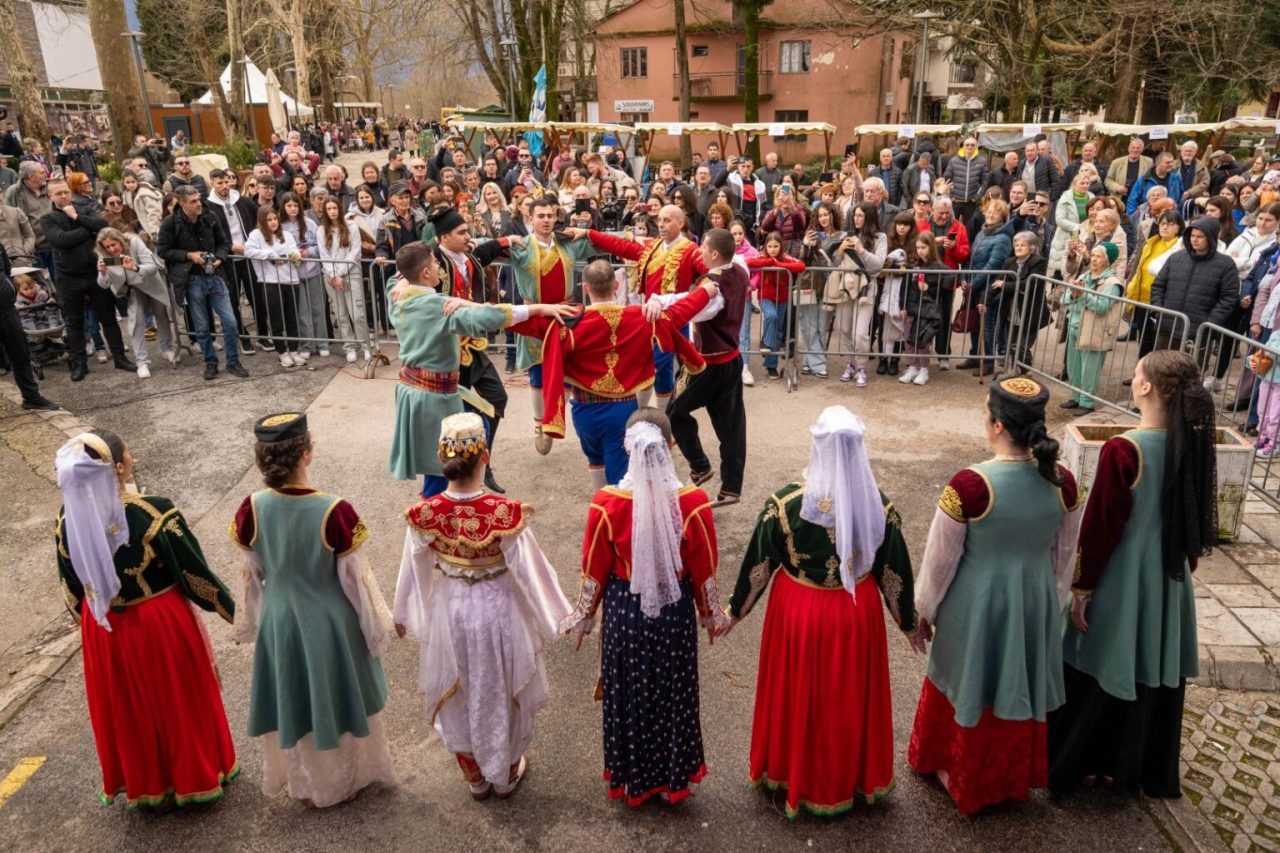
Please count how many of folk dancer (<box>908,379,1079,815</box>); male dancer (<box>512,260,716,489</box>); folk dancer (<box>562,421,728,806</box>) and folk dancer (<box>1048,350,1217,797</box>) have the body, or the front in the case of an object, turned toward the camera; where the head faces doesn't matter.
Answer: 0

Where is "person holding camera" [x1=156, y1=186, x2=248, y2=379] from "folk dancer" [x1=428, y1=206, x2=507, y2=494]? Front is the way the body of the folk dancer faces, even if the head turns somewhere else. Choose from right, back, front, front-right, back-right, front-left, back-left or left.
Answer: back

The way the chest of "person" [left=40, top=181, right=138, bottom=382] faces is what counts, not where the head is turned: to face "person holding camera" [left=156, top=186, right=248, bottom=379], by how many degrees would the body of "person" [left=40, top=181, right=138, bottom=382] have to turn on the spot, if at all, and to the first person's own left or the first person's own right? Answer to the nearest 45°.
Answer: approximately 45° to the first person's own left

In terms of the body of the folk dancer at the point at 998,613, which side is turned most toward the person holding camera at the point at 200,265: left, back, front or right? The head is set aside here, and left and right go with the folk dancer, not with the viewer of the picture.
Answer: front

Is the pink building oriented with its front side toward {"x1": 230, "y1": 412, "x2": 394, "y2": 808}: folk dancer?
yes

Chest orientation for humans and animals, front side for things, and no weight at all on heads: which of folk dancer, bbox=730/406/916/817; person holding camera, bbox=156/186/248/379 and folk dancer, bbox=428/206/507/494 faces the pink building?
folk dancer, bbox=730/406/916/817

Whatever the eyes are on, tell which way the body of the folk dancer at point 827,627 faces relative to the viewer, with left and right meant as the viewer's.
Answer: facing away from the viewer

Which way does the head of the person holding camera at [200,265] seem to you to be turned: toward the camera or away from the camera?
toward the camera

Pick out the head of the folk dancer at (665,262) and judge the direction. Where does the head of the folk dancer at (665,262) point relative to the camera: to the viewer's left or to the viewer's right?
to the viewer's left

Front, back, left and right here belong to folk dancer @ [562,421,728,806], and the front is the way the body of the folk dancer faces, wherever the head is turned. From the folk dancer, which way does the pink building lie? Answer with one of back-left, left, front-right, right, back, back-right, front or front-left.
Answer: front

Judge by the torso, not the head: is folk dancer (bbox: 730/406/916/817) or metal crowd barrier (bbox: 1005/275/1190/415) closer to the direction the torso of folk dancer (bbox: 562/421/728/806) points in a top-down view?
the metal crowd barrier

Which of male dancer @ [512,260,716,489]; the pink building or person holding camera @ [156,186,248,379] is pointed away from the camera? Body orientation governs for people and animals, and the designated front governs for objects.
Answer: the male dancer

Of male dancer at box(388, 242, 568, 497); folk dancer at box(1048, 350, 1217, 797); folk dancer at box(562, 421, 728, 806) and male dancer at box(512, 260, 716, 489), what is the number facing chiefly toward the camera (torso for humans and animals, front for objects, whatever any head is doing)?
0

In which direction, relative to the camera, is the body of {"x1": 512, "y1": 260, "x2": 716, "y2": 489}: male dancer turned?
away from the camera

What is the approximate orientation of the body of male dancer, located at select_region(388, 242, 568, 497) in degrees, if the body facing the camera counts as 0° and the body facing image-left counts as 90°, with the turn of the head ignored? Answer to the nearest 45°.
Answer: approximately 225°
